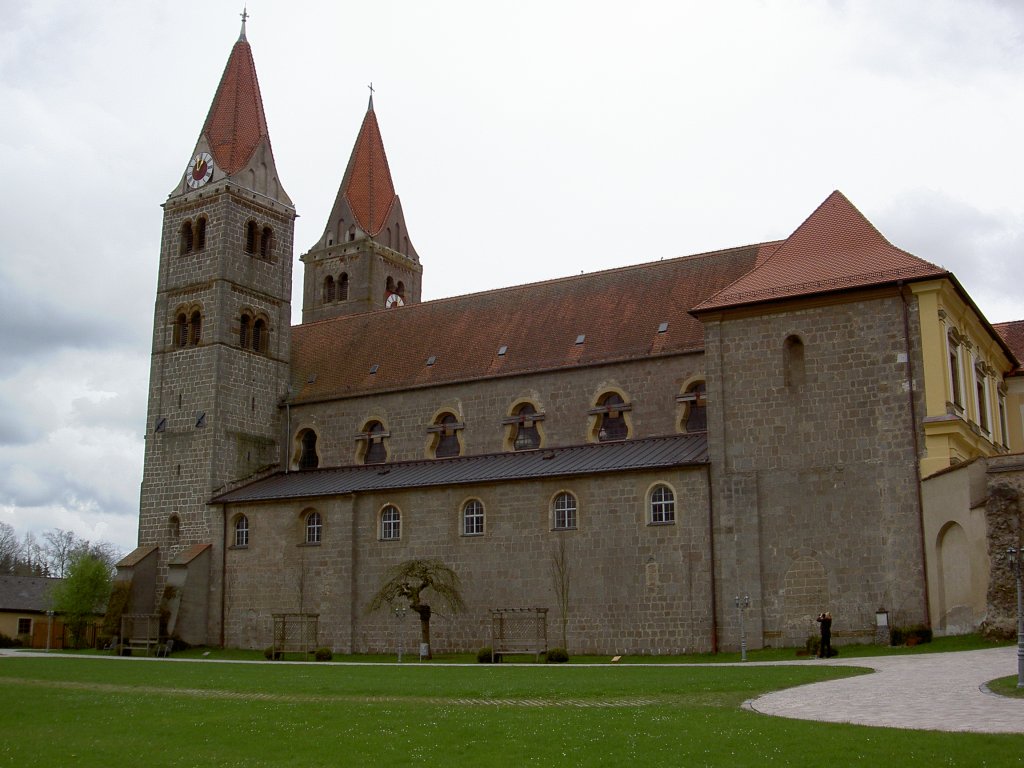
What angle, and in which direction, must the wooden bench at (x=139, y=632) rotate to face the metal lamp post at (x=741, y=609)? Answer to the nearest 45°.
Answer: approximately 45° to its left

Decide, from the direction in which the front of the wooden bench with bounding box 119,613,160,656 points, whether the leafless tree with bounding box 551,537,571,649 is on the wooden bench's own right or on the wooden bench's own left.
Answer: on the wooden bench's own left

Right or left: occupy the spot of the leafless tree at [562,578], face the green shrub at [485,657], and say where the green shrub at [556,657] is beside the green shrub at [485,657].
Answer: left

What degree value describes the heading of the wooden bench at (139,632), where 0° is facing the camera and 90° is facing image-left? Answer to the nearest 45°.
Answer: approximately 0°

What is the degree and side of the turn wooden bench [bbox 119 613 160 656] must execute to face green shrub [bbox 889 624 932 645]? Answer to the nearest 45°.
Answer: approximately 45° to its left
